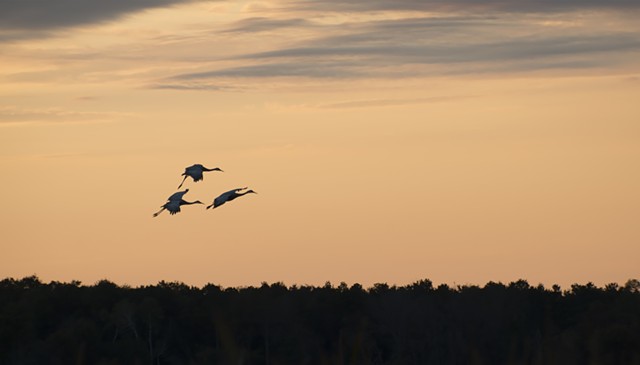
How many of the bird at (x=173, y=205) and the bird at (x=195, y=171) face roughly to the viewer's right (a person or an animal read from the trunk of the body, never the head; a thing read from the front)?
2

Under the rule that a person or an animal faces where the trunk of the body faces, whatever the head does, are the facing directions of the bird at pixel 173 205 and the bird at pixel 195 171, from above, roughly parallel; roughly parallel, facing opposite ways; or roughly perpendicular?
roughly parallel

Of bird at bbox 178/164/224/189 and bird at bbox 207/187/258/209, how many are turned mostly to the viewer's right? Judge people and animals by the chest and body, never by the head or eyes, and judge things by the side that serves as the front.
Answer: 2

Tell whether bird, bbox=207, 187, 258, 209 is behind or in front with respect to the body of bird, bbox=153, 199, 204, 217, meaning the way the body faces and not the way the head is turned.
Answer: in front

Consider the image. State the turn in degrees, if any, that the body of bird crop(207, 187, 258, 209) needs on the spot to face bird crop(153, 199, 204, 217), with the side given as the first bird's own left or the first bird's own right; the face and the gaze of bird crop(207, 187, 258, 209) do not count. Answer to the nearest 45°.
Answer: approximately 180°

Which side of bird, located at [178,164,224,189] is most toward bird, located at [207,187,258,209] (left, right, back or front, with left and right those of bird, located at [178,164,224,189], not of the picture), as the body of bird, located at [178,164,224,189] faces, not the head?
front

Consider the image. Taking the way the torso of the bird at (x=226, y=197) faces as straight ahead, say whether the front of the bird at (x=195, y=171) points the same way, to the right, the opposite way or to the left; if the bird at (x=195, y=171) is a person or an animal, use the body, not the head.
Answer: the same way

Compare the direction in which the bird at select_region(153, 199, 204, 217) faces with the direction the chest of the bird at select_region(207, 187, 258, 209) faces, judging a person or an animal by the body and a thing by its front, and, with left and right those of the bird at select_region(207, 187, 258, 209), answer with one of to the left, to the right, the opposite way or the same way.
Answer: the same way

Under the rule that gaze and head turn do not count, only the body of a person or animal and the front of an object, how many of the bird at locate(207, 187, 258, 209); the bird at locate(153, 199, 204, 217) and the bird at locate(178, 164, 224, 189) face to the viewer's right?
3

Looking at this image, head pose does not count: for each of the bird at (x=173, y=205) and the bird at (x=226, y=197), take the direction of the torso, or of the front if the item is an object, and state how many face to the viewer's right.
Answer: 2

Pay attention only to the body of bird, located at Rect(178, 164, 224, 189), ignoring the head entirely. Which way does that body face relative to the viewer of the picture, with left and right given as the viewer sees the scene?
facing to the right of the viewer

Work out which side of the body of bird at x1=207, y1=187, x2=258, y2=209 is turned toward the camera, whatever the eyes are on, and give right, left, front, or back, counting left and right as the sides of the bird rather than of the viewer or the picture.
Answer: right

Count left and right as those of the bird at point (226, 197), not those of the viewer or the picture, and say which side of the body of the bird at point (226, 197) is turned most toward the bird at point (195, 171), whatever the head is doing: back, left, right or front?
back

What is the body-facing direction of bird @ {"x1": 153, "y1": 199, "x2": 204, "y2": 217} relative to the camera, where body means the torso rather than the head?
to the viewer's right
